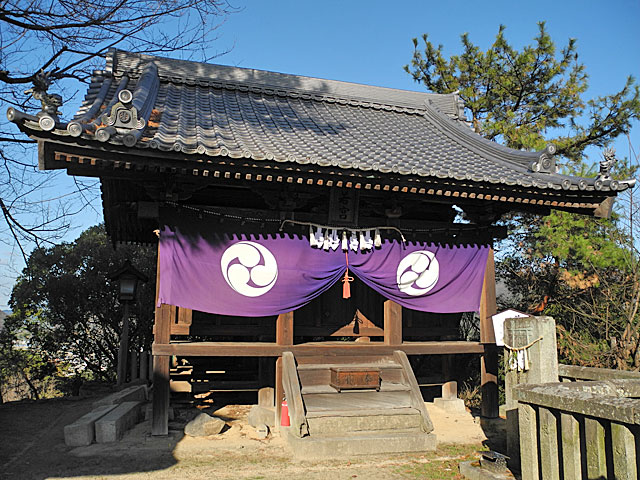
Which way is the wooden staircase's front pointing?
toward the camera

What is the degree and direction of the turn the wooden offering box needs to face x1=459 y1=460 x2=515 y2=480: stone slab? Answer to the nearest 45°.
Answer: approximately 45° to its left

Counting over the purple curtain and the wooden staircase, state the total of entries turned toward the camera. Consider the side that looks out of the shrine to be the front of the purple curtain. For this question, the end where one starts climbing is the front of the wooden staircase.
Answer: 2

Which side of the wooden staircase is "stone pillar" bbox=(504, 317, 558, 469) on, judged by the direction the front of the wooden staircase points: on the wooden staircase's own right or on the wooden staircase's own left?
on the wooden staircase's own left

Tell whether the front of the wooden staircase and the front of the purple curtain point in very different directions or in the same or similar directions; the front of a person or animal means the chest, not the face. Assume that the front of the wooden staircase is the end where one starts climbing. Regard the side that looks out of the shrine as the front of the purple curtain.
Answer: same or similar directions

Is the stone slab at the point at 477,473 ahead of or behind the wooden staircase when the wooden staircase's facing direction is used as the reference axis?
ahead

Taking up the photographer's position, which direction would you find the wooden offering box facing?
facing the viewer

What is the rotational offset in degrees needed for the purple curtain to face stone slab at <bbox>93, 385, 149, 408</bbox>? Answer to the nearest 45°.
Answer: approximately 135° to its right

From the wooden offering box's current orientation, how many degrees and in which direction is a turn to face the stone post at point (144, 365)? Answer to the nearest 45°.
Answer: approximately 135° to its right

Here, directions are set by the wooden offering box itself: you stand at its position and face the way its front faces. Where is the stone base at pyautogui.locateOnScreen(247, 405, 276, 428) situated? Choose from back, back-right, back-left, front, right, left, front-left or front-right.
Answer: right

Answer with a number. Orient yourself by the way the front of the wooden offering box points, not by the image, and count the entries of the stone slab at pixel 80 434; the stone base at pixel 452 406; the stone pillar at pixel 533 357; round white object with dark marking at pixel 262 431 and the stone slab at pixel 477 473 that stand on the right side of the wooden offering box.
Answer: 2

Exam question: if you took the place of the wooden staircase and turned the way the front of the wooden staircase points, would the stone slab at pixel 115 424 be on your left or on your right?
on your right
